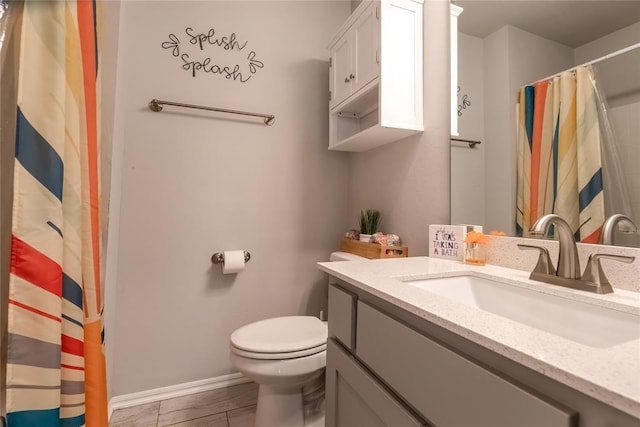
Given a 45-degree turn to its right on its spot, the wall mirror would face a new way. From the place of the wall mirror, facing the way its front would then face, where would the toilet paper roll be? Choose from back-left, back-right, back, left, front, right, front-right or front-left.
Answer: front

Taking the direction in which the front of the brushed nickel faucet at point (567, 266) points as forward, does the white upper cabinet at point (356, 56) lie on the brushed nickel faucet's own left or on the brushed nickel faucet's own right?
on the brushed nickel faucet's own right

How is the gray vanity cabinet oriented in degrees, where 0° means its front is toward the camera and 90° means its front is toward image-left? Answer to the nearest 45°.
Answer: approximately 45°

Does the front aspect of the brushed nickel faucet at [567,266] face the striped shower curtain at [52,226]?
yes

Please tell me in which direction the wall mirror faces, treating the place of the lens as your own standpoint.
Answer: facing the viewer and to the left of the viewer

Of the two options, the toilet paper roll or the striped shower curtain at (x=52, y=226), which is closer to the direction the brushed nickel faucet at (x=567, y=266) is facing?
the striped shower curtain
